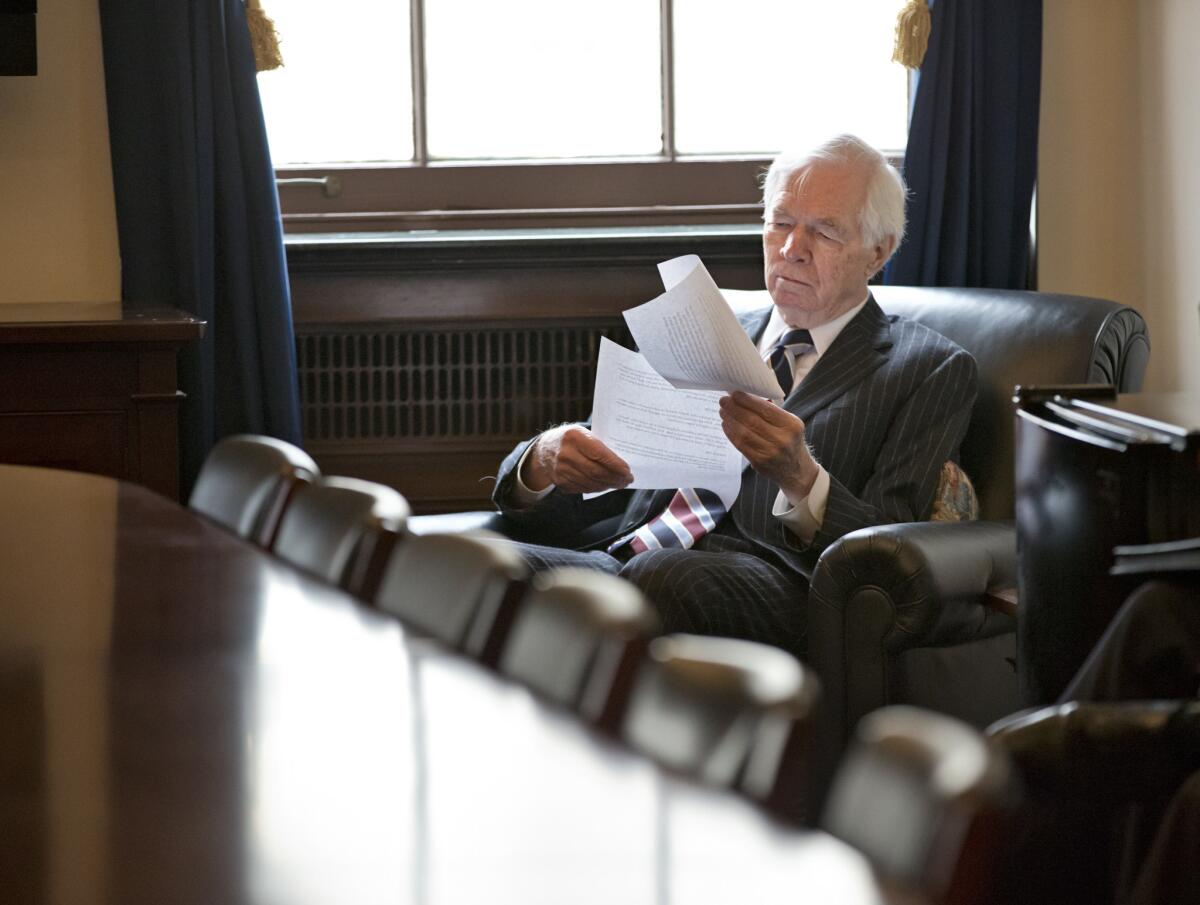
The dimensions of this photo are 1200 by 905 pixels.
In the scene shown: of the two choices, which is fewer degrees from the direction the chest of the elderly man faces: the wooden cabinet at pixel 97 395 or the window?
the wooden cabinet

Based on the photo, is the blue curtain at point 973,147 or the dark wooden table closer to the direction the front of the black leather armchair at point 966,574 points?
the dark wooden table

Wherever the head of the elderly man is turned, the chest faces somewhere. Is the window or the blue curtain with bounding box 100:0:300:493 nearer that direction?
the blue curtain

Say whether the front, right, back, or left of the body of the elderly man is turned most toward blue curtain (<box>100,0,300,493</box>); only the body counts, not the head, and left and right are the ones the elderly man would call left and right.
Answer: right

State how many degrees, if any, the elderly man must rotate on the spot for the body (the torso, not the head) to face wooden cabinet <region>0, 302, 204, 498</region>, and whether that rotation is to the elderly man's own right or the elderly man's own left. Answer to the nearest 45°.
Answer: approximately 45° to the elderly man's own right

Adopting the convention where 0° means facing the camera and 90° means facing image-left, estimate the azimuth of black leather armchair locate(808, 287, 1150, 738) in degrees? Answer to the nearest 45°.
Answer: approximately 45°
